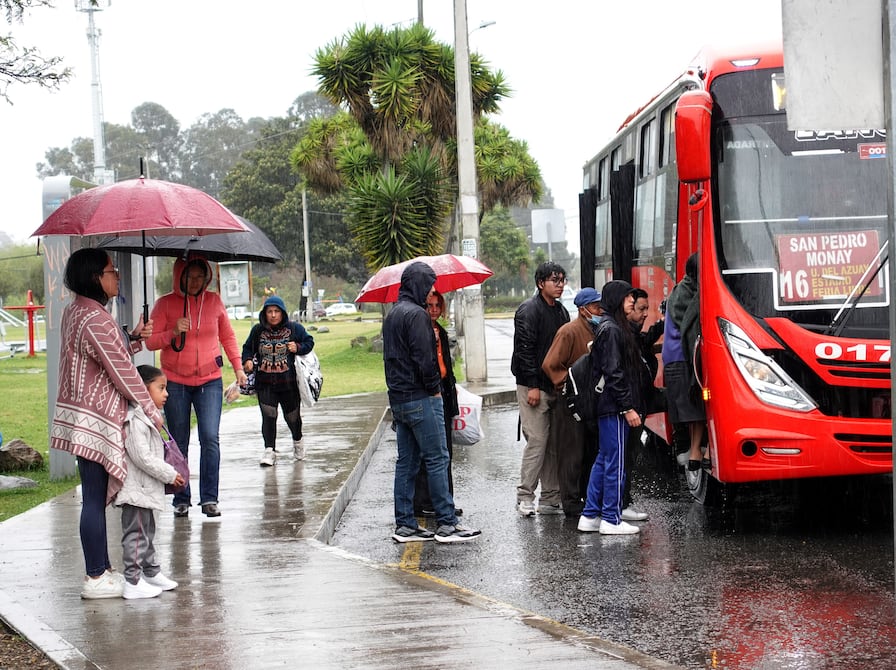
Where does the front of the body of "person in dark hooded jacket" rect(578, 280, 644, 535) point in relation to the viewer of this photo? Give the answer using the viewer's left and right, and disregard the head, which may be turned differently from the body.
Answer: facing to the right of the viewer

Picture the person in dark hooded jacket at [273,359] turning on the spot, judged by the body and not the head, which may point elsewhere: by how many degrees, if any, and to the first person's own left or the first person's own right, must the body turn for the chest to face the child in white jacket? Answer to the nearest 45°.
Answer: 0° — they already face them

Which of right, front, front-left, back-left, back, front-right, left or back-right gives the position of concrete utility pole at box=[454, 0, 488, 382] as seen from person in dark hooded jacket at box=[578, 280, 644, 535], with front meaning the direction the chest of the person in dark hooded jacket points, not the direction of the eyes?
left

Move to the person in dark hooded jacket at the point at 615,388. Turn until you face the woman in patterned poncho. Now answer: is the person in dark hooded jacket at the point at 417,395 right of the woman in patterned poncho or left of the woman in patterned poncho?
right

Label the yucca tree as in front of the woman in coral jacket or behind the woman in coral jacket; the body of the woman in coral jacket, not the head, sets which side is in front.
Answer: behind

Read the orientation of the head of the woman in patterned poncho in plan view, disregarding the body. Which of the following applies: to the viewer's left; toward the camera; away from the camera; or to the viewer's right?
to the viewer's right

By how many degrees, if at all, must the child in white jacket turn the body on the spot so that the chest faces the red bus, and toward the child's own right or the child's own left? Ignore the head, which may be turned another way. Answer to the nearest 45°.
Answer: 0° — they already face it

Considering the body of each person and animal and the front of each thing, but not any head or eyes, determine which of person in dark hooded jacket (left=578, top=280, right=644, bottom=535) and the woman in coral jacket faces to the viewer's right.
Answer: the person in dark hooded jacket

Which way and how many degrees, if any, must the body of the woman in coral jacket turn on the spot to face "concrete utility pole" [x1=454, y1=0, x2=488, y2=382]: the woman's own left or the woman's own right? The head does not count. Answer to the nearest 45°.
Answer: approximately 180°

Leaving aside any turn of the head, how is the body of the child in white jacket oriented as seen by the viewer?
to the viewer's right

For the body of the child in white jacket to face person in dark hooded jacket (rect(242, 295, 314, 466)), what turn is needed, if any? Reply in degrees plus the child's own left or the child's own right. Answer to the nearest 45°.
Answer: approximately 90° to the child's own left

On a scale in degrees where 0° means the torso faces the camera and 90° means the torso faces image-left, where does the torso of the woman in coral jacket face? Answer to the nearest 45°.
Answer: approximately 0°
